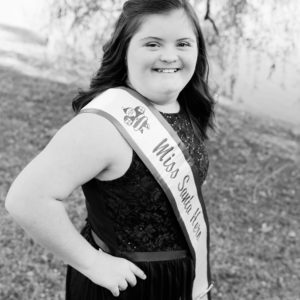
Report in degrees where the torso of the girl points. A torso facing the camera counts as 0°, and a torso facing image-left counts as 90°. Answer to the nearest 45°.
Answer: approximately 315°
